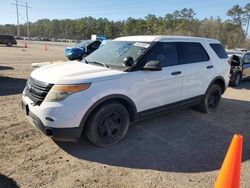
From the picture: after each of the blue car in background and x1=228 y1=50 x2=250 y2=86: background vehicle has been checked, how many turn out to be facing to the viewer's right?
0

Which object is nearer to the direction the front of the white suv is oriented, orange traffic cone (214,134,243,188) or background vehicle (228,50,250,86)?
the orange traffic cone

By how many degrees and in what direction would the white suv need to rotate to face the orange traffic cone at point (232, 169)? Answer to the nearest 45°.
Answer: approximately 90° to its left

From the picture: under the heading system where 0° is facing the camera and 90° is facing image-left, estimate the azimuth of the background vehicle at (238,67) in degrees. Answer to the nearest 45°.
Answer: approximately 45°

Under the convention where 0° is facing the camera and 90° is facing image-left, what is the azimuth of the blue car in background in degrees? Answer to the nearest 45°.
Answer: approximately 45°

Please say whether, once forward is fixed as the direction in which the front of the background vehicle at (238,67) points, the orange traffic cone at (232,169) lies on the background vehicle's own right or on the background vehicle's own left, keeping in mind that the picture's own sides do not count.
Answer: on the background vehicle's own left

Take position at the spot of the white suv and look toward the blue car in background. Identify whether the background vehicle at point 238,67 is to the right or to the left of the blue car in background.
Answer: right

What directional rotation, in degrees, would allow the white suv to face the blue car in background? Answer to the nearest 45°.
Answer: approximately 135° to its right
